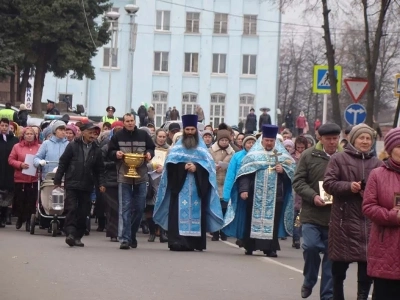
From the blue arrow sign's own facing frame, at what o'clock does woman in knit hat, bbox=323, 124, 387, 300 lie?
The woman in knit hat is roughly at 12 o'clock from the blue arrow sign.

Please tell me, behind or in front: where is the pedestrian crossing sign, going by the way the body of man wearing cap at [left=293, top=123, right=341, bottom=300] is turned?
behind

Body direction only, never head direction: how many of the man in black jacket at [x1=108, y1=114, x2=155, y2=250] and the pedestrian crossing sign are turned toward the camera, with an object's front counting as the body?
2

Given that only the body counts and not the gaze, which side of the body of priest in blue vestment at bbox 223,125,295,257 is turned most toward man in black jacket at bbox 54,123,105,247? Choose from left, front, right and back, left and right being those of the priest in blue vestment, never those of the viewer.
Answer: right

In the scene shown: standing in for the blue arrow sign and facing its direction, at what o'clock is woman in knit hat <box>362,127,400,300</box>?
The woman in knit hat is roughly at 12 o'clock from the blue arrow sign.

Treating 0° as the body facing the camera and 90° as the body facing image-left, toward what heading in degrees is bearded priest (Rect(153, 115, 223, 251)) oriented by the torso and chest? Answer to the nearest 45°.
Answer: approximately 0°
